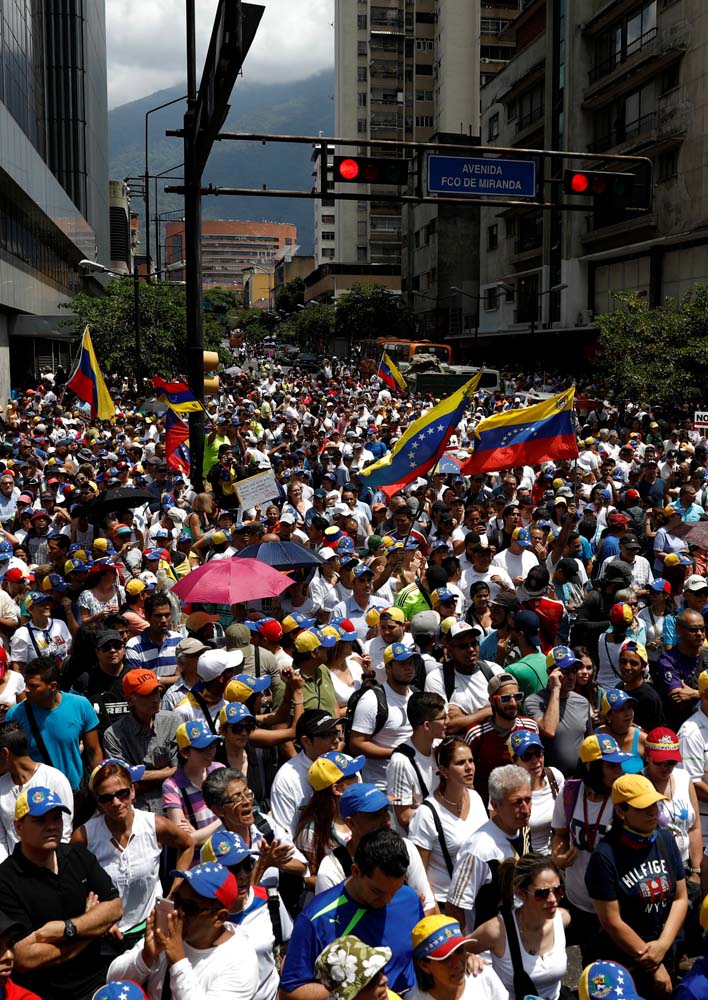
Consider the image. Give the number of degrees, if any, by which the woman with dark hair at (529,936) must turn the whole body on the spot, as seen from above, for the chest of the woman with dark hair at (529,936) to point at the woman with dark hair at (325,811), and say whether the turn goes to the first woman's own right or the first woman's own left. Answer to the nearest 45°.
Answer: approximately 180°

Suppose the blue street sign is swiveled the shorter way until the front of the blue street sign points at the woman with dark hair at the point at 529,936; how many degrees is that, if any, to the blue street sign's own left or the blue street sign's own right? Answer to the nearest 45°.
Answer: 0° — it already faces them

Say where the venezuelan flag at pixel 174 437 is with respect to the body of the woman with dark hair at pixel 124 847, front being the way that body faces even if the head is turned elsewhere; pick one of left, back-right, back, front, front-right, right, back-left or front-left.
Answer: back

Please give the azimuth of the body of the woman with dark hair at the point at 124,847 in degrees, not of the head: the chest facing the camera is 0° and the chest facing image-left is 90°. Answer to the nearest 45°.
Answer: approximately 0°
